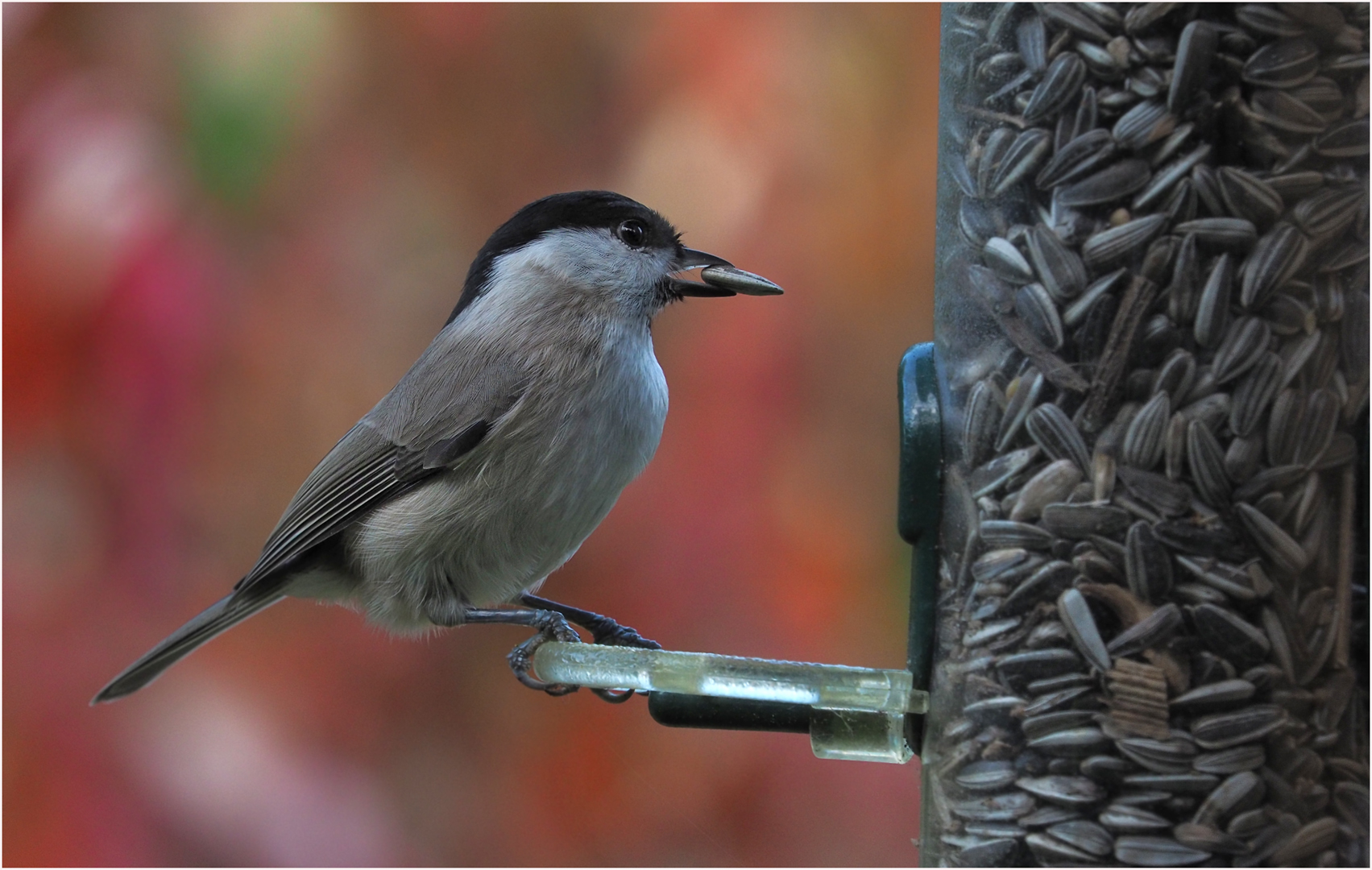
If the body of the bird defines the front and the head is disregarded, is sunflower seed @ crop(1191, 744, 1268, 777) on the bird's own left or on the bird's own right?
on the bird's own right

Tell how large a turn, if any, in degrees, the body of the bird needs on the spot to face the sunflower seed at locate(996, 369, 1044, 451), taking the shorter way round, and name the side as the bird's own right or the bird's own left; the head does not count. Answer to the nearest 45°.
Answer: approximately 45° to the bird's own right

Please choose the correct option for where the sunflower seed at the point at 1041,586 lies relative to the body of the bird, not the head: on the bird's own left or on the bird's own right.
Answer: on the bird's own right

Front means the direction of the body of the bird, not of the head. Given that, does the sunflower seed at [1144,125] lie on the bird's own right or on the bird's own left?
on the bird's own right

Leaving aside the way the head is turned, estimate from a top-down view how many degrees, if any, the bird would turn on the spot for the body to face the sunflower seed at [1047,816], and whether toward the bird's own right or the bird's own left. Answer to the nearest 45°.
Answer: approximately 45° to the bird's own right

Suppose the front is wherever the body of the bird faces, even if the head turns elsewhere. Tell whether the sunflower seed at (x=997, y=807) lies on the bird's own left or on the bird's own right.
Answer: on the bird's own right

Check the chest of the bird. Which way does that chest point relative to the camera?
to the viewer's right
